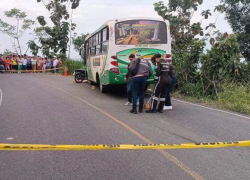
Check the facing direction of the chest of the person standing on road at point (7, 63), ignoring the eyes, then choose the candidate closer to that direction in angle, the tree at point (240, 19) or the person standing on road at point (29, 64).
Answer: the tree

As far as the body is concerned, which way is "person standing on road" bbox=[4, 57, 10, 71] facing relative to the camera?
toward the camera

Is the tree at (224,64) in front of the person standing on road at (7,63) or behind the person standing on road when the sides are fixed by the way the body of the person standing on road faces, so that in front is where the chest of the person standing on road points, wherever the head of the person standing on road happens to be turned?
in front

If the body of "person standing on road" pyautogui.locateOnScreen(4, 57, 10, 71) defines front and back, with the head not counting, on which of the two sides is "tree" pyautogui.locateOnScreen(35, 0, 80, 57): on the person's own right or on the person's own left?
on the person's own left

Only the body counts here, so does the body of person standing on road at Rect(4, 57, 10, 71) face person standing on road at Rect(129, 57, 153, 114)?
yes

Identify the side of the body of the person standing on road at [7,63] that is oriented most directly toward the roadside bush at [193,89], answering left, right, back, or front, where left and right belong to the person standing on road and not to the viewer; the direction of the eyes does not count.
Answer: front

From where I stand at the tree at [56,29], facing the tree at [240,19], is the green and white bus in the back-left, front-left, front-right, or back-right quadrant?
front-right

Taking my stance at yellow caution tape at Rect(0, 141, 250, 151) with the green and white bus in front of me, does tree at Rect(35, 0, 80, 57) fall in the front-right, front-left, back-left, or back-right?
front-left

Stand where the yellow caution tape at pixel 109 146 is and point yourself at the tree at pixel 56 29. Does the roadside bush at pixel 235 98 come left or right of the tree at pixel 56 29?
right

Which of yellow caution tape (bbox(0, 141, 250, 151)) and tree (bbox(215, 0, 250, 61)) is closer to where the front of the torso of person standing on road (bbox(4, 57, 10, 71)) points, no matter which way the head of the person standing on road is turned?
the yellow caution tape

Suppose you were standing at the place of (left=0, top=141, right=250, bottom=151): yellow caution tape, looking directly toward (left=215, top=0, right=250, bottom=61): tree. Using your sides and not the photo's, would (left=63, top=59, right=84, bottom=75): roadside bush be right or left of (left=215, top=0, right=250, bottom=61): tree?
left

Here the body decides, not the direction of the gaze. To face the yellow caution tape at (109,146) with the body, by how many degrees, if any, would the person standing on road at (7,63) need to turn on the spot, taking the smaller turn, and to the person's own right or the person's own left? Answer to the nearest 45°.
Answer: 0° — they already face it
